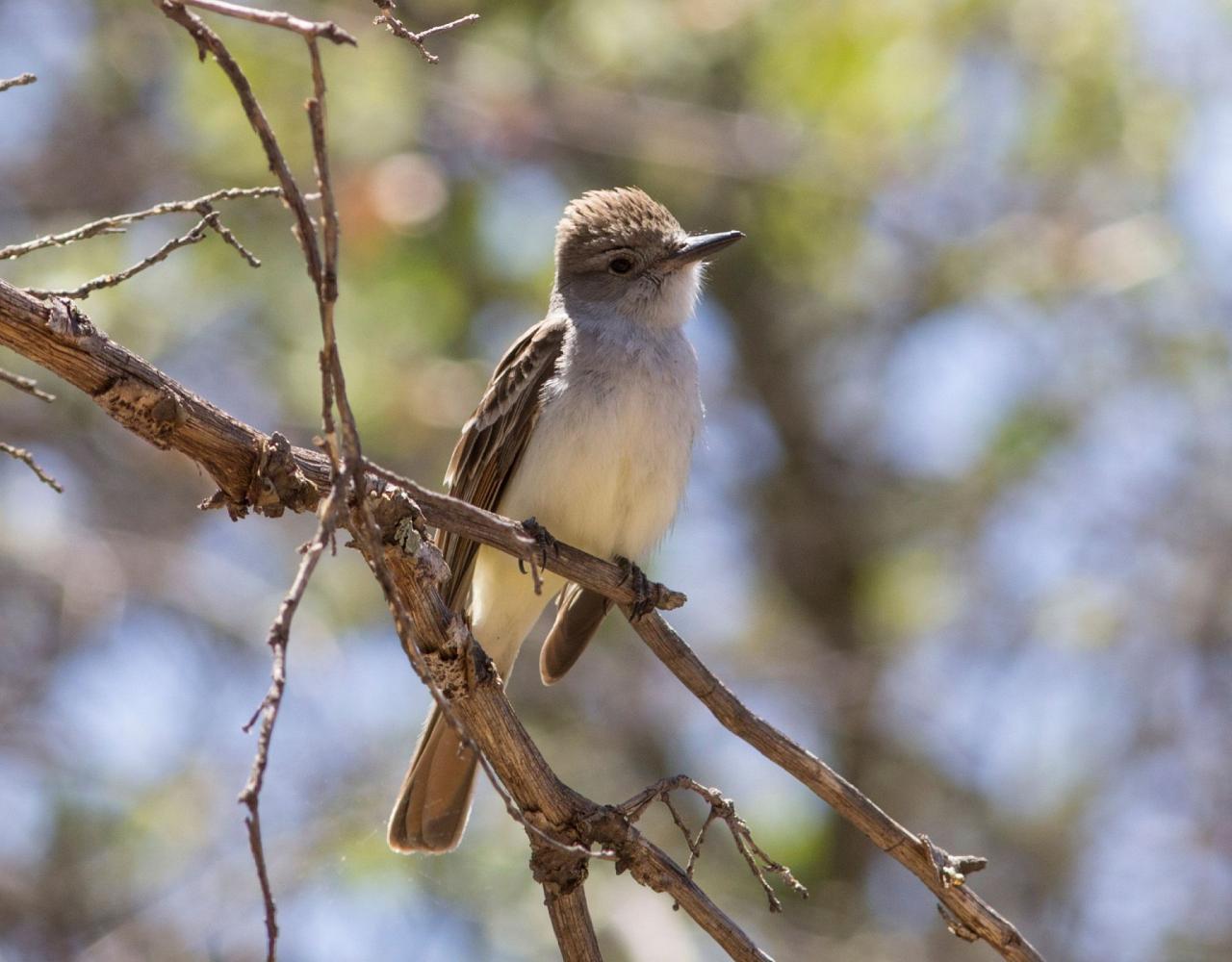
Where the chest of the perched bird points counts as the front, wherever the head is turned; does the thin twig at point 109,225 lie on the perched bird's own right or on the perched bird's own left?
on the perched bird's own right

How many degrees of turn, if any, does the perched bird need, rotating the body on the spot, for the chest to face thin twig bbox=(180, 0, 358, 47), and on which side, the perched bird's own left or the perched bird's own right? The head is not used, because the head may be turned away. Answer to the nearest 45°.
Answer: approximately 135° to the perched bird's own right

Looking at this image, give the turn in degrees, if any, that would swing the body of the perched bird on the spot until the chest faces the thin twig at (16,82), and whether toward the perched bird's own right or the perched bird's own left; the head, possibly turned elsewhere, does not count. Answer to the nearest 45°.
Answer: approximately 90° to the perched bird's own right

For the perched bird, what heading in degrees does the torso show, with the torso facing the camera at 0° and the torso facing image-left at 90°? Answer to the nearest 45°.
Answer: approximately 315°
